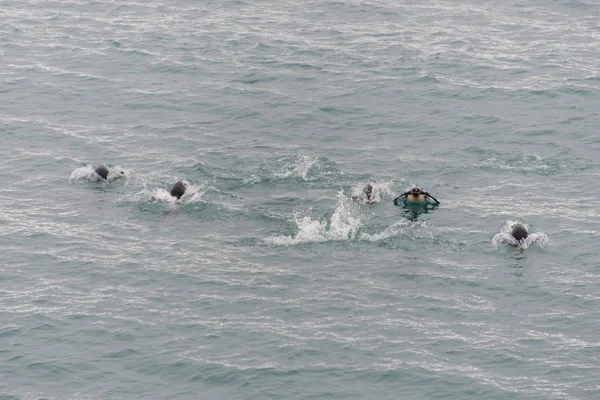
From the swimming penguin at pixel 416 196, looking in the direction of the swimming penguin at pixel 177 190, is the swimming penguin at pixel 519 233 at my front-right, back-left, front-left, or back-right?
back-left

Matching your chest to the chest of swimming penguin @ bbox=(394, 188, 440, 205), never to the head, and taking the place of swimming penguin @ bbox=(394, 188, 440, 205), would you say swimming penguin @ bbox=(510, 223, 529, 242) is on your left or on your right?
on your left

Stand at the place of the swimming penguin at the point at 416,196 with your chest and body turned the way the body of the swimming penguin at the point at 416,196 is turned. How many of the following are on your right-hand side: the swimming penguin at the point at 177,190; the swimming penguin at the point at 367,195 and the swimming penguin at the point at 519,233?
2

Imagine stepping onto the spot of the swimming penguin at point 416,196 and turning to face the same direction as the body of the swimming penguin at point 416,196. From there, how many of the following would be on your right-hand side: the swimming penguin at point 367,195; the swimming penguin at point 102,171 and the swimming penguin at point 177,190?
3

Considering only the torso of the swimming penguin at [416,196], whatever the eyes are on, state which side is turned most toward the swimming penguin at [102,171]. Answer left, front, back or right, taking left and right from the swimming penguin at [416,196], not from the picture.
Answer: right

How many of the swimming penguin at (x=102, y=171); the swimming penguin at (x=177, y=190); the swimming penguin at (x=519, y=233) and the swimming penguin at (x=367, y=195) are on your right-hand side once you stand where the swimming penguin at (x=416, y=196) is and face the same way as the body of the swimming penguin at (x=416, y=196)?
3

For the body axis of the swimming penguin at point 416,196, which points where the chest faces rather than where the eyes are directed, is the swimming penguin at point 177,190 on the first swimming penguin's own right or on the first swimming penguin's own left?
on the first swimming penguin's own right

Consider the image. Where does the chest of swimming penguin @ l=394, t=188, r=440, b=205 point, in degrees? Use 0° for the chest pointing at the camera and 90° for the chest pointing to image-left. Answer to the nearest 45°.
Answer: approximately 0°

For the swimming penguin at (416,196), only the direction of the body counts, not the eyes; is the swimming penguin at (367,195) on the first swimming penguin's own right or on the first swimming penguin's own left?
on the first swimming penguin's own right
